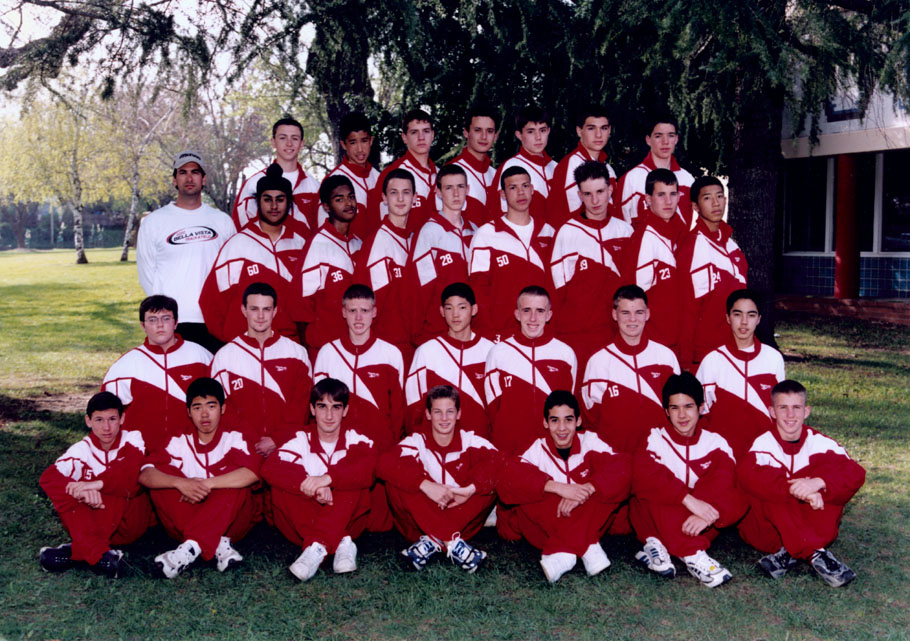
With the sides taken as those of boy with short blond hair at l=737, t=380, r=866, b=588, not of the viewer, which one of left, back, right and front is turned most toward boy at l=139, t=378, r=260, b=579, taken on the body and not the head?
right

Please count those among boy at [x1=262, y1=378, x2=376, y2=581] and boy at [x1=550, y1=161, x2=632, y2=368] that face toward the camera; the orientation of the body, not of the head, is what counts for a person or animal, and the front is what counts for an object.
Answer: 2

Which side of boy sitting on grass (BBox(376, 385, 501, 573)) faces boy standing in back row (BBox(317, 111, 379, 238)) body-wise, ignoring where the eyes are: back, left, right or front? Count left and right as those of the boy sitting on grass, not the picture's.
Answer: back

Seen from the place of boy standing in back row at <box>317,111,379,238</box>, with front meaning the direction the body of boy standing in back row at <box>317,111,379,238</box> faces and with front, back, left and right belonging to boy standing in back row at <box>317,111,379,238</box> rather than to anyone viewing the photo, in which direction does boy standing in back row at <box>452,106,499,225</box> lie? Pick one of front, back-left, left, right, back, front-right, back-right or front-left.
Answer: front-left

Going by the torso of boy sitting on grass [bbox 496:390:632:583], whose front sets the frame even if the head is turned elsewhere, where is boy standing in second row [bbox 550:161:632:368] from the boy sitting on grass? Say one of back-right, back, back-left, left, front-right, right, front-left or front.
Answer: back
